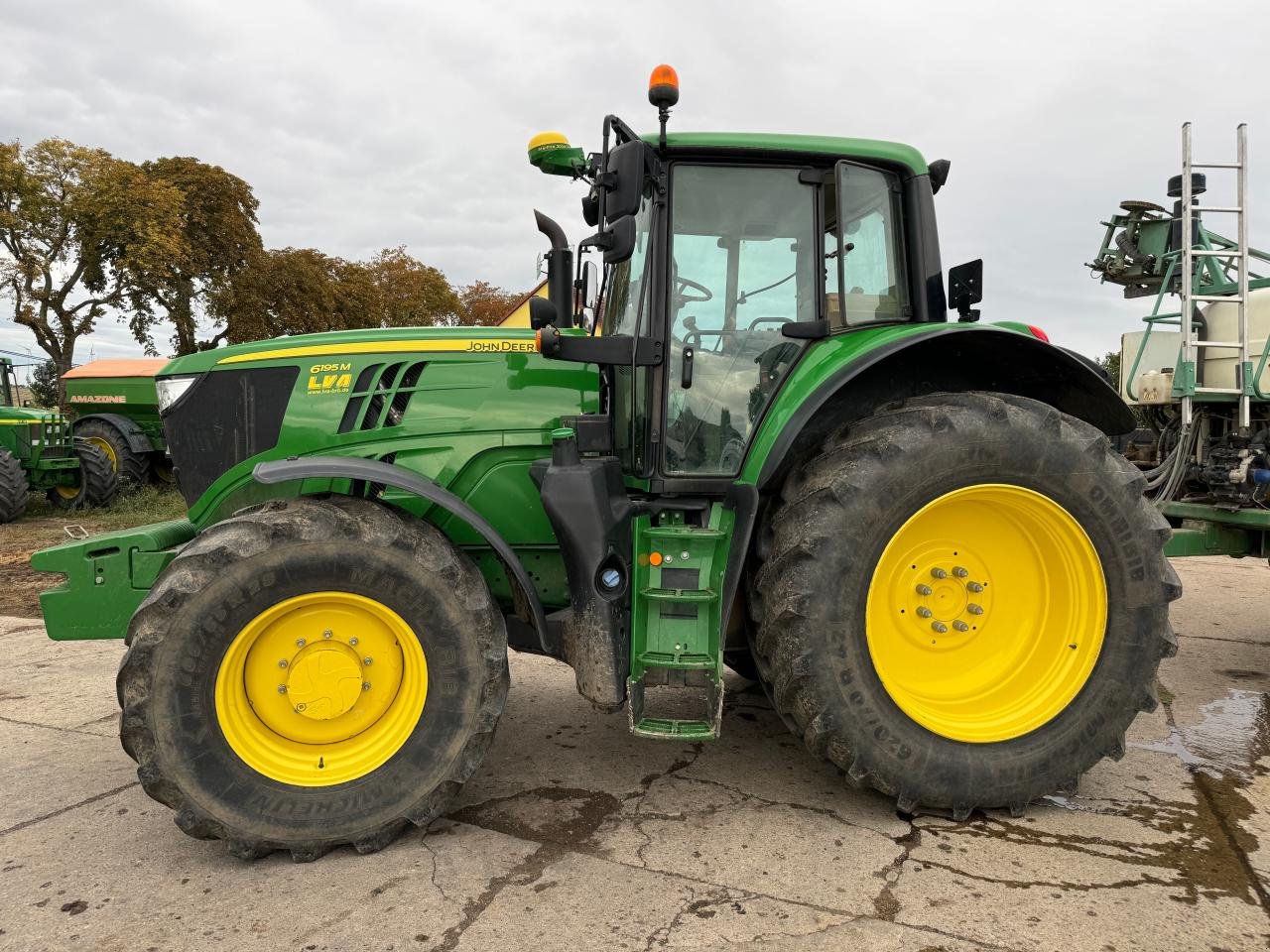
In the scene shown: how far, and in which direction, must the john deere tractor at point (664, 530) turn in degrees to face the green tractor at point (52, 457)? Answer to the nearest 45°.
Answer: approximately 45° to its right

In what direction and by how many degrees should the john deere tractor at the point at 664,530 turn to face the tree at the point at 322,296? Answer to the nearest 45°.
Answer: approximately 90° to its right

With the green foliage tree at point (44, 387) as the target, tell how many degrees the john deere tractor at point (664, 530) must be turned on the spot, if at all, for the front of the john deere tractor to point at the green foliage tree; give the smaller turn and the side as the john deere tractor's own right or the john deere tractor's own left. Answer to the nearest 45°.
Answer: approximately 45° to the john deere tractor's own right

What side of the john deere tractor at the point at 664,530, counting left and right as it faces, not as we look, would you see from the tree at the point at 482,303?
right

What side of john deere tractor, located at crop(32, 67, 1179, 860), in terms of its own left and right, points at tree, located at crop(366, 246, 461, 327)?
right

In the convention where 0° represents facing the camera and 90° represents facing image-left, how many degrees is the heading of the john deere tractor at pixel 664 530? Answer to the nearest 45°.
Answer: approximately 90°

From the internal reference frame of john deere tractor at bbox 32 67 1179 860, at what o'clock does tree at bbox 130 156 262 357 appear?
The tree is roughly at 2 o'clock from the john deere tractor.

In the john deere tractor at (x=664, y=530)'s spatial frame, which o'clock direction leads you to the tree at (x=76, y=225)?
The tree is roughly at 2 o'clock from the john deere tractor.
